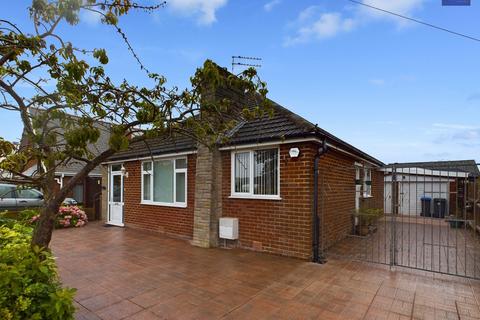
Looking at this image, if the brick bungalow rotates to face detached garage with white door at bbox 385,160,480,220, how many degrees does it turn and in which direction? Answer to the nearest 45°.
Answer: approximately 135° to its left

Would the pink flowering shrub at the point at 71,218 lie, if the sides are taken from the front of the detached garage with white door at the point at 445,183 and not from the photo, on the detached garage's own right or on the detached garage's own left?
on the detached garage's own right

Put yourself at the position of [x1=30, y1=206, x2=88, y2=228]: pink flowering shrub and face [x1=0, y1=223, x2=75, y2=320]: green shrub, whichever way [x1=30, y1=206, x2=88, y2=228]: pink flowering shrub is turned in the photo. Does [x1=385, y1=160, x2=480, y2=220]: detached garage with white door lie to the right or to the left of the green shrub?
left

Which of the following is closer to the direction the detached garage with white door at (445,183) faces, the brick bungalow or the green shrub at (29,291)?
the green shrub

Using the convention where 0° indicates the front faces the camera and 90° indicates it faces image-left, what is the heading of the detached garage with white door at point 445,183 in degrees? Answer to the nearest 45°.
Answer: approximately 0°

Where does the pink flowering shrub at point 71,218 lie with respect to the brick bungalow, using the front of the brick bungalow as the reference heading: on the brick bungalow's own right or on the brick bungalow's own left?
on the brick bungalow's own right

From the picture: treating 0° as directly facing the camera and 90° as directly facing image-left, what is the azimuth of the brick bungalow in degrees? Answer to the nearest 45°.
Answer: approximately 45°
